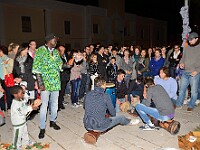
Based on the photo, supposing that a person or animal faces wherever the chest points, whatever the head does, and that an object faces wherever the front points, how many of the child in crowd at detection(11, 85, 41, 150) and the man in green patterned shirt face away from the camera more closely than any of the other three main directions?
0

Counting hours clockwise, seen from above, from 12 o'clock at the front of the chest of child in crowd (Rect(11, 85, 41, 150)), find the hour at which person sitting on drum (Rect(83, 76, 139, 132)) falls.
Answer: The person sitting on drum is roughly at 12 o'clock from the child in crowd.

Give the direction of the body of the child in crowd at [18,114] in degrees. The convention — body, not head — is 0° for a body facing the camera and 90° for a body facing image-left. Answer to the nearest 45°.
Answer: approximately 270°

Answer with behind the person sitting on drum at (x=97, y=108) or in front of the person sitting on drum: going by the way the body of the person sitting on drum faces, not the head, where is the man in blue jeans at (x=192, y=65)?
in front

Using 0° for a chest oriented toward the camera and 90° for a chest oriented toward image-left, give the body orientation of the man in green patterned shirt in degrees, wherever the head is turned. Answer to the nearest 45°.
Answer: approximately 315°

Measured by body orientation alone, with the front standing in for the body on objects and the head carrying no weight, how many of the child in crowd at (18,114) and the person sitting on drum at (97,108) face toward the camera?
0

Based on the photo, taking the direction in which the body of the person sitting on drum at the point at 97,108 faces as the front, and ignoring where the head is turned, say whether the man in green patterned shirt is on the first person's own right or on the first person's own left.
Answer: on the first person's own left

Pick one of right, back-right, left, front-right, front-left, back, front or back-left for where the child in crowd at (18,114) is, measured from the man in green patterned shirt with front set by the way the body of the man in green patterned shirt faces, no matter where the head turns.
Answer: right

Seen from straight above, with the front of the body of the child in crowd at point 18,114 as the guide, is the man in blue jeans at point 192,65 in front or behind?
in front
